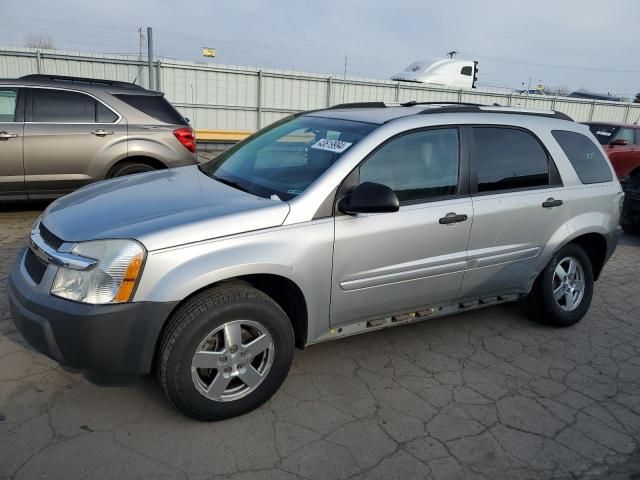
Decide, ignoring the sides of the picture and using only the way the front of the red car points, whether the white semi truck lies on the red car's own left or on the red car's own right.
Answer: on the red car's own right

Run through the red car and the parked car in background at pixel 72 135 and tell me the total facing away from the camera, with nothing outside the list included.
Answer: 0

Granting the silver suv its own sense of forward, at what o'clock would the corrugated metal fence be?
The corrugated metal fence is roughly at 4 o'clock from the silver suv.

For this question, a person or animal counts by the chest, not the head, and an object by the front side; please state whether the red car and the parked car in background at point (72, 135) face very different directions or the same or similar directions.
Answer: same or similar directions

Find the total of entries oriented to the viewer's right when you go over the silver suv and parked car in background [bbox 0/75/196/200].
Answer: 0

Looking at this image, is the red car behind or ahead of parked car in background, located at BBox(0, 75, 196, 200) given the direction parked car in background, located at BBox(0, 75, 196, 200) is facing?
behind

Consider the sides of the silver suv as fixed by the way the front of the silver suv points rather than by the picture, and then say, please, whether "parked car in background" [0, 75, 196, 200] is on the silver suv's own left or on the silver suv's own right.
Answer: on the silver suv's own right

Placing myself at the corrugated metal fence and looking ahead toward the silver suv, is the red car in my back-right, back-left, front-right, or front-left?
front-left

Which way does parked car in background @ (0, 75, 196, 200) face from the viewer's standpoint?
to the viewer's left

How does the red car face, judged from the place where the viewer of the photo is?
facing the viewer and to the left of the viewer

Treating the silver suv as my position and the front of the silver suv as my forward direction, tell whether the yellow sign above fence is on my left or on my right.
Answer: on my right

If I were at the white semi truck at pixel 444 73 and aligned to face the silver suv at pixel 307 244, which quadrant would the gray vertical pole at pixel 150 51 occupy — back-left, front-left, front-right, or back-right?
front-right

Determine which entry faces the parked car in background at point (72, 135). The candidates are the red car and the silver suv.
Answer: the red car
